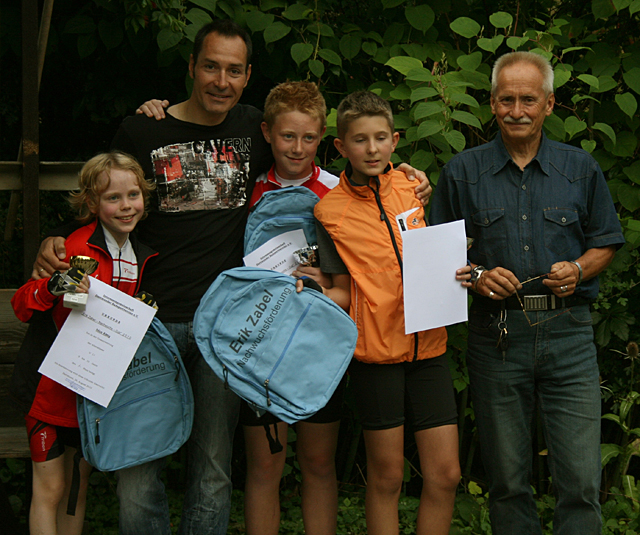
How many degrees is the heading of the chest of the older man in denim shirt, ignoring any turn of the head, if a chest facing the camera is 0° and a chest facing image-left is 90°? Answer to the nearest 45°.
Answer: approximately 0°

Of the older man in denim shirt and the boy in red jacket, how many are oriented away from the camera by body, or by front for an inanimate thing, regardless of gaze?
0

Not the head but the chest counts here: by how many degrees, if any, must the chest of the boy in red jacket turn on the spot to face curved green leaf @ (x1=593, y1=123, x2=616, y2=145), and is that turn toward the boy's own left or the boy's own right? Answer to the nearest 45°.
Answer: approximately 45° to the boy's own left

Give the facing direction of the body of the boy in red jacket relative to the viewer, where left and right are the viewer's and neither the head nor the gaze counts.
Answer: facing the viewer and to the right of the viewer
